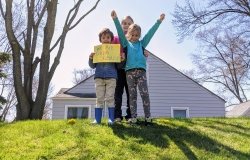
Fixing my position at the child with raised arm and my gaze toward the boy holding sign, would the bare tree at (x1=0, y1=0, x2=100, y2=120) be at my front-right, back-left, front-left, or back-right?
front-right

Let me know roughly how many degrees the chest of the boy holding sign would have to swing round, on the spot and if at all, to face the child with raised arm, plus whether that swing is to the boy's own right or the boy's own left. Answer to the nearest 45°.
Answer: approximately 90° to the boy's own left

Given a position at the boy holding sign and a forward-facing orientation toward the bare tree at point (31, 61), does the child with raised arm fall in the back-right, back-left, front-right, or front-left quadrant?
back-right

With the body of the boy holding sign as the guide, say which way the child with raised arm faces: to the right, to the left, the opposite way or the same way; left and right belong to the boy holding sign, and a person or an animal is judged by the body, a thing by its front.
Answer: the same way

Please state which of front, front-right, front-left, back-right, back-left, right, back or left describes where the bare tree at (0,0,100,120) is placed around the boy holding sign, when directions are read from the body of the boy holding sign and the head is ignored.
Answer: back-right

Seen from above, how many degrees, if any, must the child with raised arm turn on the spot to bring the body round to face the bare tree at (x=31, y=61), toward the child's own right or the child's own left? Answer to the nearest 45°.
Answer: approximately 135° to the child's own right

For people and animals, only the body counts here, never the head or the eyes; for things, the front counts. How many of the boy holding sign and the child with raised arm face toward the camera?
2

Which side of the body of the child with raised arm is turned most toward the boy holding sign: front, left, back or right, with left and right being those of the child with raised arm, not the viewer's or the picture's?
right

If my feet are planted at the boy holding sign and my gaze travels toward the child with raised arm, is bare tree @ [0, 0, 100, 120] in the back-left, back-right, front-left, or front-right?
back-left

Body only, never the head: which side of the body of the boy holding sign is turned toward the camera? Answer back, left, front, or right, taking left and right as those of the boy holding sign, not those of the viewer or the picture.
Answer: front
